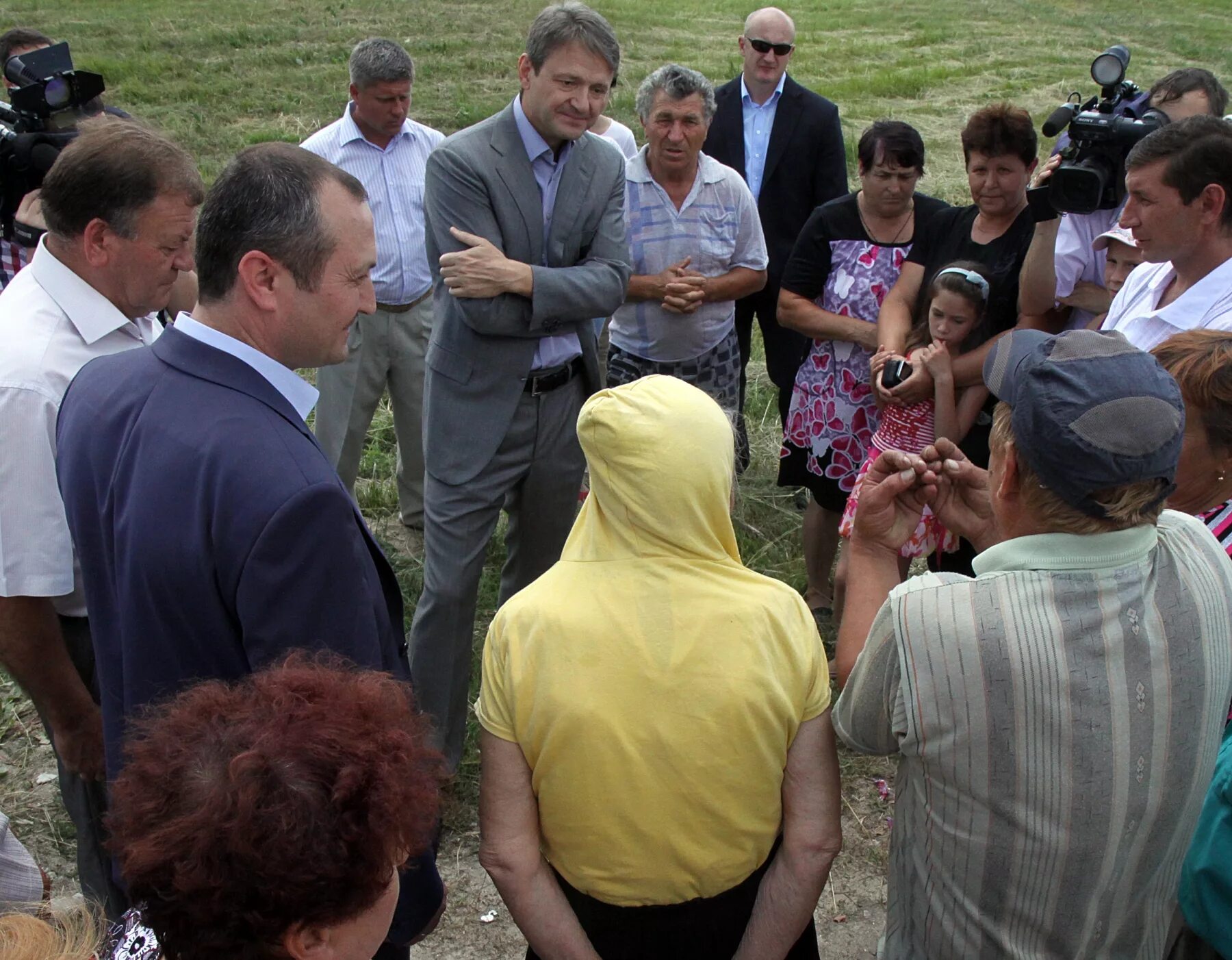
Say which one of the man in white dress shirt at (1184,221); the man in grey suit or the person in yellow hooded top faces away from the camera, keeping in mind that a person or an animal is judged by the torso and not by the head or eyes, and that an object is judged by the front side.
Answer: the person in yellow hooded top

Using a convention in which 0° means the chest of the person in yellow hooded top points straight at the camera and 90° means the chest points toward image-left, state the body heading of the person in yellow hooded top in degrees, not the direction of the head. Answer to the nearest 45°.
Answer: approximately 180°

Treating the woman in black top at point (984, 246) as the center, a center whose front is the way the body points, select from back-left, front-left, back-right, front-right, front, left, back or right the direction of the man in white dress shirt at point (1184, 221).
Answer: left

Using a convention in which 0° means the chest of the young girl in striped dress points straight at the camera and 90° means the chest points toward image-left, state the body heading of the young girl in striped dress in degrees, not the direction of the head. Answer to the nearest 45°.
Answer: approximately 45°

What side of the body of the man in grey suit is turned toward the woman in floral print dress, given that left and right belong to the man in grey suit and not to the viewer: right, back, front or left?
left

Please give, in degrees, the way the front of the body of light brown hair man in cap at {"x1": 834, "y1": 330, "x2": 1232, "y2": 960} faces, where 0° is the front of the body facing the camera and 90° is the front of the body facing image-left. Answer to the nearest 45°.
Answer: approximately 135°

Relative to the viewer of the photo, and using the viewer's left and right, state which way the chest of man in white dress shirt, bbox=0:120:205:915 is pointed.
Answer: facing to the right of the viewer

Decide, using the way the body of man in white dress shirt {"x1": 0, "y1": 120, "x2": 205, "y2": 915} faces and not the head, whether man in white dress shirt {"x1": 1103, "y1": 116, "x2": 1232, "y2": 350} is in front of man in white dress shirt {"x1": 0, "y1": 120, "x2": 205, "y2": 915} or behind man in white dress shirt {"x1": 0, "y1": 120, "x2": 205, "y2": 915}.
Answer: in front

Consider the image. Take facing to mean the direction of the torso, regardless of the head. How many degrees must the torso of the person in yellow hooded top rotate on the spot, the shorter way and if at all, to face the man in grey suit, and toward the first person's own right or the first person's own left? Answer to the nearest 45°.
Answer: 0° — they already face them

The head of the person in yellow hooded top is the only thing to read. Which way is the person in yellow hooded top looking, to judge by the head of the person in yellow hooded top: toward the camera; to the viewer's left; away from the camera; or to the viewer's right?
away from the camera

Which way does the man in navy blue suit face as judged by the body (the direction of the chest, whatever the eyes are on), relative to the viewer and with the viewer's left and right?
facing away from the viewer and to the right of the viewer

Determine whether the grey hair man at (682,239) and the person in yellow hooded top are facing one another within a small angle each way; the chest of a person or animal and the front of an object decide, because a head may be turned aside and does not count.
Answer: yes
